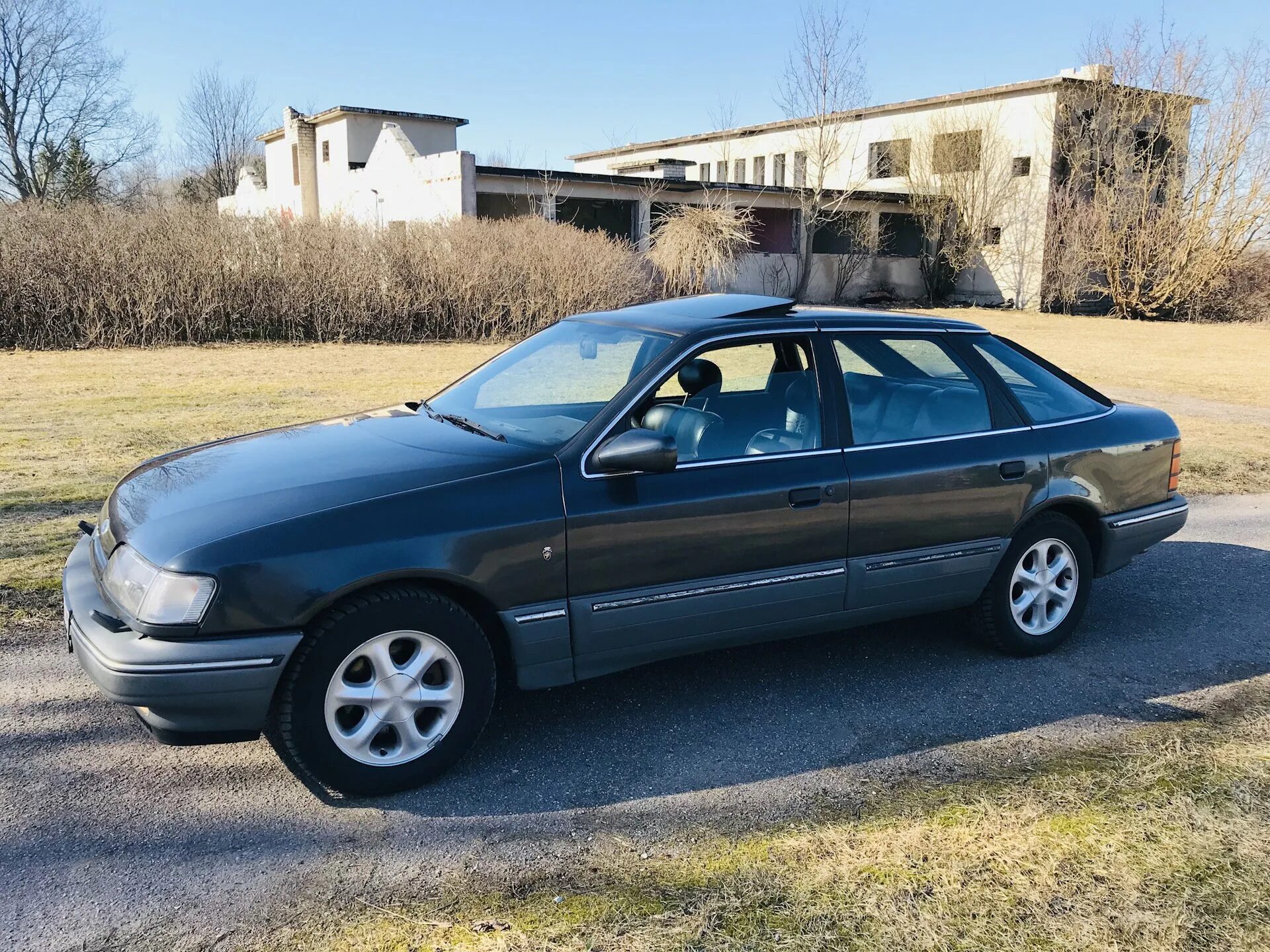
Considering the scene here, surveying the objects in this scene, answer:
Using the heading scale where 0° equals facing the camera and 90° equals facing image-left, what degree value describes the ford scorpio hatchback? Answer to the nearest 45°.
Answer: approximately 45°

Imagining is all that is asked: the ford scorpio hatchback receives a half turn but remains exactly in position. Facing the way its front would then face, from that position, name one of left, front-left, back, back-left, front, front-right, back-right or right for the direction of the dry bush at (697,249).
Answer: front-left

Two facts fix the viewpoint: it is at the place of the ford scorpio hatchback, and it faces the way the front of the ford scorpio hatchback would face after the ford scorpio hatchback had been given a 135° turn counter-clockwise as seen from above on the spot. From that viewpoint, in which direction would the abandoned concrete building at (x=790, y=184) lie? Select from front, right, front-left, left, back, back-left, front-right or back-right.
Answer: left

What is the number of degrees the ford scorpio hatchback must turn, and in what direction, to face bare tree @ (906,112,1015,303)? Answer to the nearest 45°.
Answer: approximately 135° to its right

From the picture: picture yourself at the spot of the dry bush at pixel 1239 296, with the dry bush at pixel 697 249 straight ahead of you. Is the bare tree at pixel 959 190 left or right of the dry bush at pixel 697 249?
right
